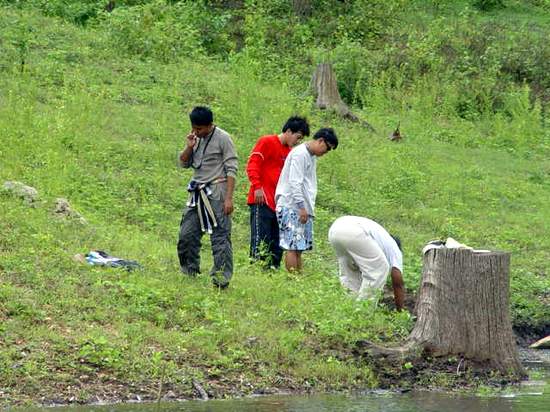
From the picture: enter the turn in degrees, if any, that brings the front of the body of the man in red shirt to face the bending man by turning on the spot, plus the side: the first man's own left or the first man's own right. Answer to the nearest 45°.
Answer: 0° — they already face them

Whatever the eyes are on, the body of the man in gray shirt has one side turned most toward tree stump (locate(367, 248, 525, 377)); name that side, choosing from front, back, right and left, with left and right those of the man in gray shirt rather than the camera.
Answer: left

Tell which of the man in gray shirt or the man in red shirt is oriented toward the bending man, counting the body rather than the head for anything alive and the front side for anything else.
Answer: the man in red shirt

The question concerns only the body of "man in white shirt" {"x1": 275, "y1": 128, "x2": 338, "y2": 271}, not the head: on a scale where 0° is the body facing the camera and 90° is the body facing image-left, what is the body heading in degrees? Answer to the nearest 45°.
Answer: approximately 270°

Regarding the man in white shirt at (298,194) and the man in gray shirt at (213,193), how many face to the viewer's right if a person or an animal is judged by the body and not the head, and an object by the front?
1

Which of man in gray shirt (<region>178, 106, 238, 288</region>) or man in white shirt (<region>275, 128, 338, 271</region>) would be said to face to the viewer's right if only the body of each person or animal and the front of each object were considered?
the man in white shirt

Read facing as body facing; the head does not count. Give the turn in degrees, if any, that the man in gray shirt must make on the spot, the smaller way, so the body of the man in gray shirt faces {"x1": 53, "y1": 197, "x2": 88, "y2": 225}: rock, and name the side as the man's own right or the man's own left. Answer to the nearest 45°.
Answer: approximately 90° to the man's own right
